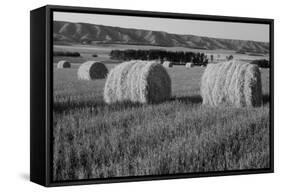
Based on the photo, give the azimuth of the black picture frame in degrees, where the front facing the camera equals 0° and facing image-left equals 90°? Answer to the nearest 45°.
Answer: approximately 315°
